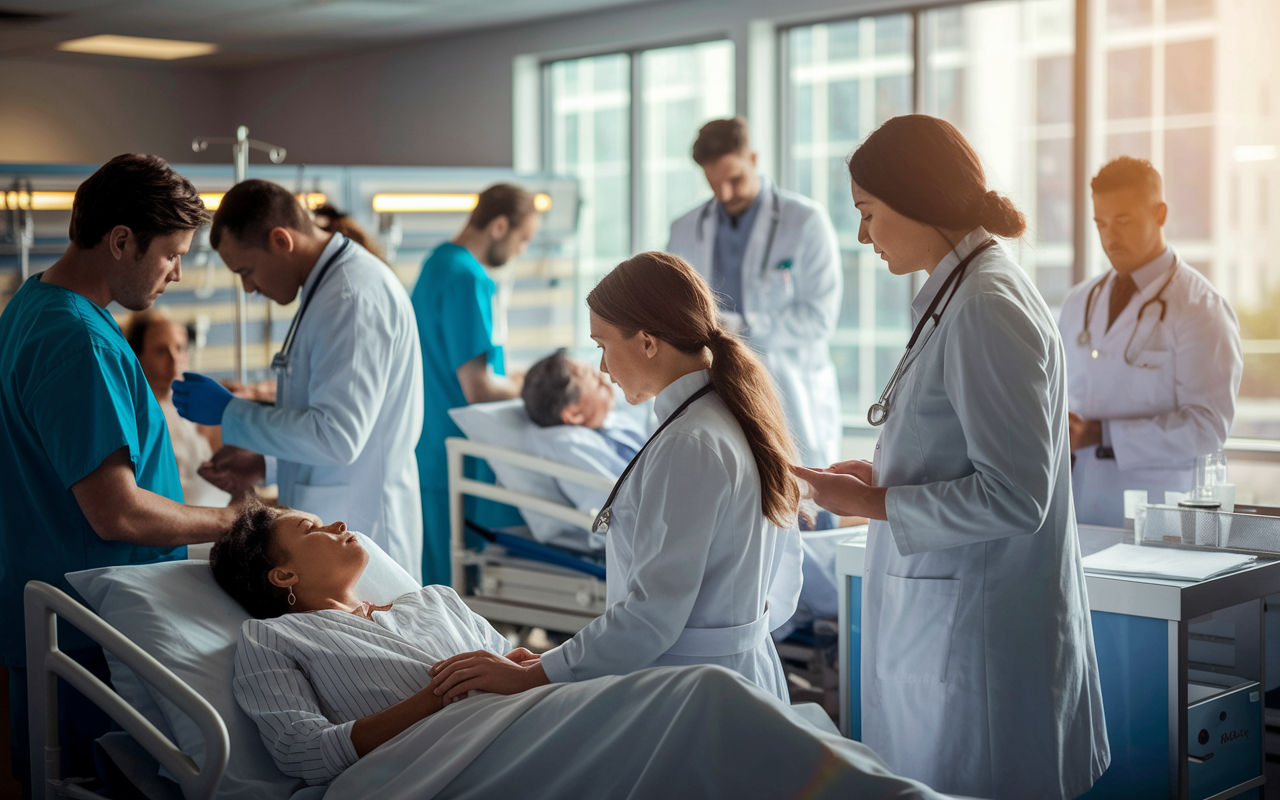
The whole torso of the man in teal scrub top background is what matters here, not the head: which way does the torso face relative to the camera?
to the viewer's right

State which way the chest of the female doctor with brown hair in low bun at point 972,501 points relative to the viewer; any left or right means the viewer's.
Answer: facing to the left of the viewer

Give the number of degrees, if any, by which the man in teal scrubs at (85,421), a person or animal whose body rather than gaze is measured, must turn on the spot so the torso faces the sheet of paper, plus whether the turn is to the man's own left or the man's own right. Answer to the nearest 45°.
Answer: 0° — they already face it

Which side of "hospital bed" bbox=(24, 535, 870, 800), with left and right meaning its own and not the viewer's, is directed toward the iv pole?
left

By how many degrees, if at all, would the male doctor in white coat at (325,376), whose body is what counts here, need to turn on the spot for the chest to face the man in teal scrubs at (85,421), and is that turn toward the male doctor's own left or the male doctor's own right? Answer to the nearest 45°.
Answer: approximately 45° to the male doctor's own left

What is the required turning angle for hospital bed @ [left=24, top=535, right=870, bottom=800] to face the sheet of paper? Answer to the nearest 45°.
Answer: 0° — it already faces it

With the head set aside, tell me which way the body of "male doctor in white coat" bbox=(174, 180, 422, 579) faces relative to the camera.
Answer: to the viewer's left

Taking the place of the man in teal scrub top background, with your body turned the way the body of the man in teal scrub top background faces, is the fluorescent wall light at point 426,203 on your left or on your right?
on your left

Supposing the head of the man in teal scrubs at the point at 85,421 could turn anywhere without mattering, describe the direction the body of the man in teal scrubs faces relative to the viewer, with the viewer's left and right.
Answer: facing to the right of the viewer

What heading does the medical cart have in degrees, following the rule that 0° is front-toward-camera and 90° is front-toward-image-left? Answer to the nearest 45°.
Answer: approximately 315°
